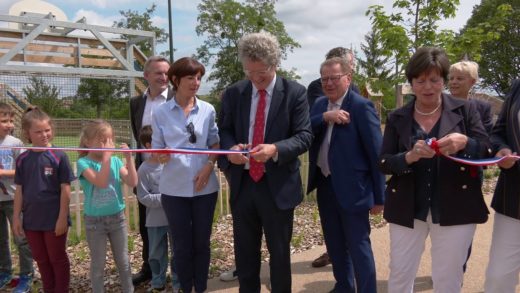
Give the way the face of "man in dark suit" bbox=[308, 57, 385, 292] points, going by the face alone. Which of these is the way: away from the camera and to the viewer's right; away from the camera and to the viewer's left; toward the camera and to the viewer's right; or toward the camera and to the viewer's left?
toward the camera and to the viewer's left

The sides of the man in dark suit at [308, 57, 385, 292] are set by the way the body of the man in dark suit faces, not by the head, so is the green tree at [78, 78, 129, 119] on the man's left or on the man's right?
on the man's right

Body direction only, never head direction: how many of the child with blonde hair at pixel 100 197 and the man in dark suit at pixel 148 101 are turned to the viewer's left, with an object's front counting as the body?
0

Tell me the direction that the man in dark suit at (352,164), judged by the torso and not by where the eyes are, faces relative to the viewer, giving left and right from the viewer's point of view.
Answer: facing the viewer and to the left of the viewer

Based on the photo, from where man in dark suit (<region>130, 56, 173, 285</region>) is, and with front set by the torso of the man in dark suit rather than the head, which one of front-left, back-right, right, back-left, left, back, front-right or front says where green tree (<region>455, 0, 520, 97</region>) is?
left

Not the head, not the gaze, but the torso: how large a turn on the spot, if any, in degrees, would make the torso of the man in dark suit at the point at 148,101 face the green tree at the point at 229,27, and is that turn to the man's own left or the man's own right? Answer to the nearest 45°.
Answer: approximately 135° to the man's own left

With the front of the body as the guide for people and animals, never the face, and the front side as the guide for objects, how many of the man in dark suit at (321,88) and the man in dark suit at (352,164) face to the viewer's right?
0

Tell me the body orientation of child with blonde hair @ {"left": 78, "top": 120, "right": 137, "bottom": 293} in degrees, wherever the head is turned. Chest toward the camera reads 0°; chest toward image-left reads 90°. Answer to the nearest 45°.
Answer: approximately 315°

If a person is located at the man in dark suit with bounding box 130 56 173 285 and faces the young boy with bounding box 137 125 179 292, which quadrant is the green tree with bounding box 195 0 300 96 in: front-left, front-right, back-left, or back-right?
back-left
